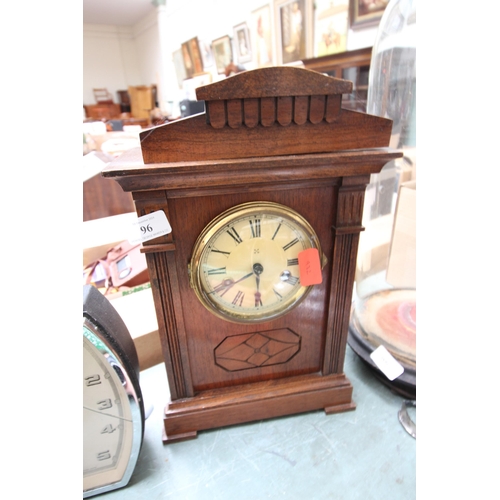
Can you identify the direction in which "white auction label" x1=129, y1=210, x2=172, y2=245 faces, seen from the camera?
facing the viewer

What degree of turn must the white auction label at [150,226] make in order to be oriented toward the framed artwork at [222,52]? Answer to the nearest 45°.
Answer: approximately 180°

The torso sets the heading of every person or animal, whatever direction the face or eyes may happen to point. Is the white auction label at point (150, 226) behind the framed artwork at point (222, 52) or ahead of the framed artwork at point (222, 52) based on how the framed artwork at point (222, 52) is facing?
ahead

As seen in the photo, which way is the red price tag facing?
toward the camera

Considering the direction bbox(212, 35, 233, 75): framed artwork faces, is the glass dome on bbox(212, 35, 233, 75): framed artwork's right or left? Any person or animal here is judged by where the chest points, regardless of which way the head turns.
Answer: on its left

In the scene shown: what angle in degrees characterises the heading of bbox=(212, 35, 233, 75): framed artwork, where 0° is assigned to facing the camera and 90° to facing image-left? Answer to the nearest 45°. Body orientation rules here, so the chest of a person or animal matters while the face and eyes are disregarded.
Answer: approximately 45°

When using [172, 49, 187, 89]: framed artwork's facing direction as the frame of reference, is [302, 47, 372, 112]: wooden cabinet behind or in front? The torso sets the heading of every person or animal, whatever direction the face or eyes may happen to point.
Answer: in front

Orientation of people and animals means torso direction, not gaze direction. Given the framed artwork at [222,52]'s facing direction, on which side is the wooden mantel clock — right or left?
on its left

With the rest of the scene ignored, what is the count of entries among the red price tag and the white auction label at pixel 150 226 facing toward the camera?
2

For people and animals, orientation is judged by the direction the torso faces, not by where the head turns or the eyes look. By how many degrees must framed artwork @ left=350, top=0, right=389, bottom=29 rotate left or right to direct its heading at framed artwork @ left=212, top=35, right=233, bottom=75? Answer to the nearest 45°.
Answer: approximately 90° to its right

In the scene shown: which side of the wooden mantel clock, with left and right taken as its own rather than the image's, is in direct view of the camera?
front

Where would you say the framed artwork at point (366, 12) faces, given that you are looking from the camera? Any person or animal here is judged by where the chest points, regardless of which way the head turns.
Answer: facing the viewer and to the left of the viewer
